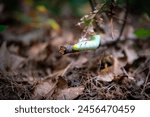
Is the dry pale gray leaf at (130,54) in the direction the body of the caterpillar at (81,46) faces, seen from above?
no

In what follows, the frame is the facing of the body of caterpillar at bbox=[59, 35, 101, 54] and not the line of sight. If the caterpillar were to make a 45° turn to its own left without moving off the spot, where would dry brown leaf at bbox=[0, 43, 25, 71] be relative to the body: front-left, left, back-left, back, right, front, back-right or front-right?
right

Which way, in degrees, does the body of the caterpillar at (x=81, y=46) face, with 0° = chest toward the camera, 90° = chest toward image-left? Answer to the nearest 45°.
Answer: approximately 90°

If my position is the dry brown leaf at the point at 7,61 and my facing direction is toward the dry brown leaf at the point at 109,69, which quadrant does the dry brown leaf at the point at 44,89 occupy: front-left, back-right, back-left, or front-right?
front-right

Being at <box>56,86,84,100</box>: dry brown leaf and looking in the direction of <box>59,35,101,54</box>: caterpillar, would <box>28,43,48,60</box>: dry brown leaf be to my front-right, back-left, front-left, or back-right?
front-left

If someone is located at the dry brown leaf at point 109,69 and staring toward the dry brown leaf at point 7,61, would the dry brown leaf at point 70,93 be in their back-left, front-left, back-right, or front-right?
front-left
